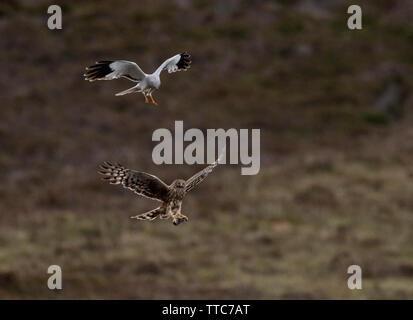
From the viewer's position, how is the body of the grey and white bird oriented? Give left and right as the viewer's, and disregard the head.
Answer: facing the viewer and to the right of the viewer

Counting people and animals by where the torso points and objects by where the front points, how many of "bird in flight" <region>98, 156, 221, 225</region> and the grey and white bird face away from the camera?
0

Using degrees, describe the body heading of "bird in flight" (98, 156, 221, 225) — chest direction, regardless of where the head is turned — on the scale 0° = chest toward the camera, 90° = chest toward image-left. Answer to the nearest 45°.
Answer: approximately 315°
